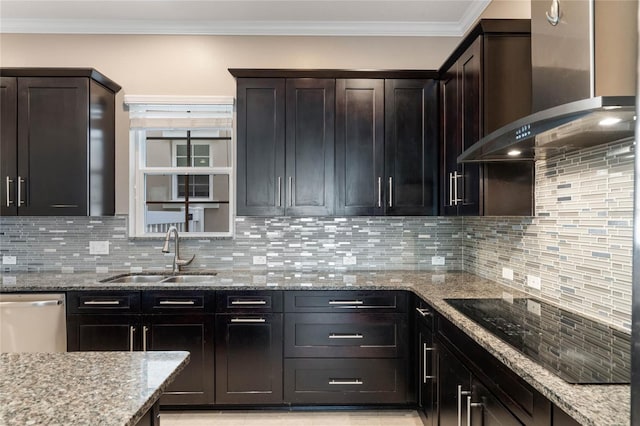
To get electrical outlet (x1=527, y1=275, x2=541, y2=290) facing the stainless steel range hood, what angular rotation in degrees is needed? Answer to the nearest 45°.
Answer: approximately 45° to its left

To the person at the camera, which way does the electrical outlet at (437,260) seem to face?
facing the viewer

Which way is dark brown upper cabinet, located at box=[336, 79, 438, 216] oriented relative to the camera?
toward the camera

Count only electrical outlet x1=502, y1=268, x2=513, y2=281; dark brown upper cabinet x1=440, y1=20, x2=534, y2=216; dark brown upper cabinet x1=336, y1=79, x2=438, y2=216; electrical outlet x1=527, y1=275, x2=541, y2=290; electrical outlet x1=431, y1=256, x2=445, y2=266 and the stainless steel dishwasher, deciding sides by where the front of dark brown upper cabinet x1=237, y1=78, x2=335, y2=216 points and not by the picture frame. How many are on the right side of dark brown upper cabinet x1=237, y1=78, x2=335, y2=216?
1

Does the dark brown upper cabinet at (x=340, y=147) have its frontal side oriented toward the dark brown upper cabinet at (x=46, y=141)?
no

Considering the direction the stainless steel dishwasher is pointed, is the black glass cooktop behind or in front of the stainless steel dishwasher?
in front

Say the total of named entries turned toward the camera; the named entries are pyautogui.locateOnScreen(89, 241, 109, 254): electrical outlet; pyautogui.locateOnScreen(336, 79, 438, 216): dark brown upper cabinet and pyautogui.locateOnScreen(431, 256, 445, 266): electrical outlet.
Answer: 3

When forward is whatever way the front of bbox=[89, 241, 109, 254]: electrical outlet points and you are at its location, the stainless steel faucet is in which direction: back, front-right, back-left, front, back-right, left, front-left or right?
front-left

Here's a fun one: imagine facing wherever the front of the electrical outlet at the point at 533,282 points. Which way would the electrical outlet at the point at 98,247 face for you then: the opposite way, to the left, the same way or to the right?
to the left

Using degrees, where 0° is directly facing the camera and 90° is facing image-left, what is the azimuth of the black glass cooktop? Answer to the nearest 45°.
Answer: approximately 45°

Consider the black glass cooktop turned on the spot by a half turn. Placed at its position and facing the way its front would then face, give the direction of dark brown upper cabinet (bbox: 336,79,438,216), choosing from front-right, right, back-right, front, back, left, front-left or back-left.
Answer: left

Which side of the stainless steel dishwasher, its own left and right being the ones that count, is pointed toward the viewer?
front

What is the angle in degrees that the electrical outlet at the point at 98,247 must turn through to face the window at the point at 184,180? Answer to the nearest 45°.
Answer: approximately 90° to its left

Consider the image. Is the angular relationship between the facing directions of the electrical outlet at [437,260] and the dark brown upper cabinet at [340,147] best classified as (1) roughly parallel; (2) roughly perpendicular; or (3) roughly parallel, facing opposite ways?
roughly parallel
